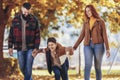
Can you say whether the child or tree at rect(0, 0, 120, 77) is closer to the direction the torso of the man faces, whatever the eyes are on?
the child

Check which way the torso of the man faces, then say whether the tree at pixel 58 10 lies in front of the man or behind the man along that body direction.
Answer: behind

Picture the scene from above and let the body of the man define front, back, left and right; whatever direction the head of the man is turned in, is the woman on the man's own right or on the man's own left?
on the man's own left

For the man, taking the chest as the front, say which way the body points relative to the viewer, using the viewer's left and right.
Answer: facing the viewer

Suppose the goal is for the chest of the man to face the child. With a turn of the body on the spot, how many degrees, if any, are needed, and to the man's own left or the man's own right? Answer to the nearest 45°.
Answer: approximately 90° to the man's own left
